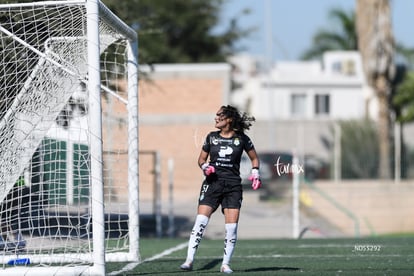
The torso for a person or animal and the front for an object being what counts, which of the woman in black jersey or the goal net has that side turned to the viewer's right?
the goal net

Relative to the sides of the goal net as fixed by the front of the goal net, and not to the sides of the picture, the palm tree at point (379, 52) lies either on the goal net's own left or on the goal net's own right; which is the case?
on the goal net's own left

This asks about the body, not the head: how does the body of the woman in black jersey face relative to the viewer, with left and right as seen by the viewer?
facing the viewer

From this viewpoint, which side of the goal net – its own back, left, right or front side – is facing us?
right

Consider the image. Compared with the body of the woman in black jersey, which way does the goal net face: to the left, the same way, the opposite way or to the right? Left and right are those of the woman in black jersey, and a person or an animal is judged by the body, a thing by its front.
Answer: to the left

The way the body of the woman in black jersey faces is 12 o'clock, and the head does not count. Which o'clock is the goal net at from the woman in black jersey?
The goal net is roughly at 4 o'clock from the woman in black jersey.

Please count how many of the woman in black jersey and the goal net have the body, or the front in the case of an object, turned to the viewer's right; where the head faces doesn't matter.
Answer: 1

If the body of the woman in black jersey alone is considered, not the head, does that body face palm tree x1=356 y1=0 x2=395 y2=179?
no
